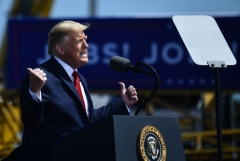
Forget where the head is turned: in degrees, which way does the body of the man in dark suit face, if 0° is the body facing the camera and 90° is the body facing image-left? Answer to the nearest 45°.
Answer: approximately 315°

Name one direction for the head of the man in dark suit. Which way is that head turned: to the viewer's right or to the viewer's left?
to the viewer's right
